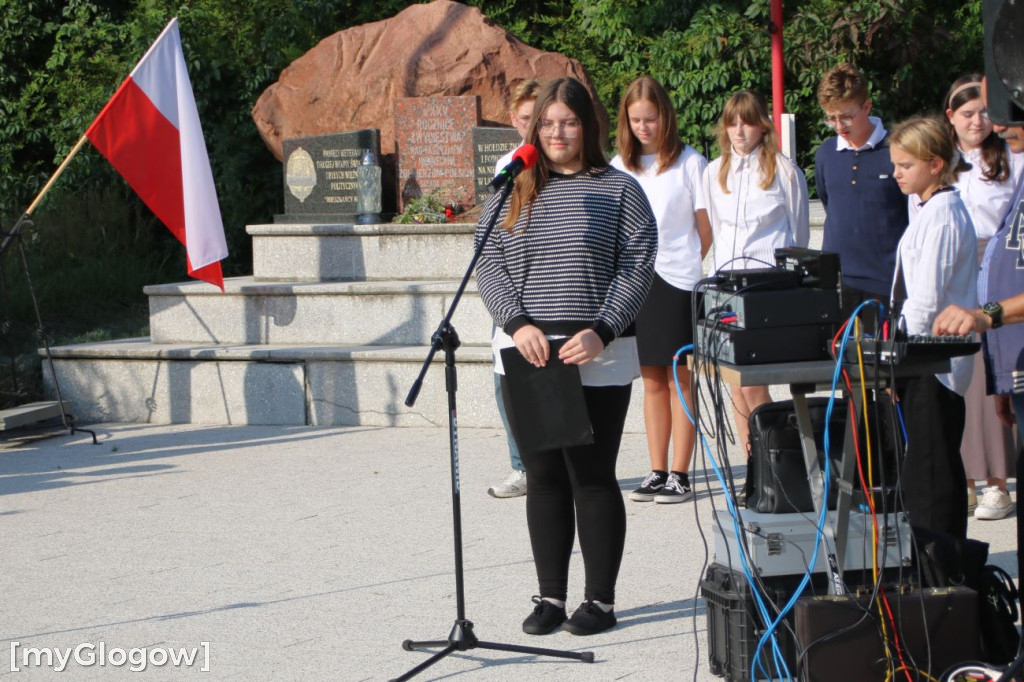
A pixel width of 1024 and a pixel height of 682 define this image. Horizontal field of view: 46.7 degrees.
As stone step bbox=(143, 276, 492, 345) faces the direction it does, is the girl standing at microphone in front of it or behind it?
in front

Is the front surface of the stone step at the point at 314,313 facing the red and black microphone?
yes

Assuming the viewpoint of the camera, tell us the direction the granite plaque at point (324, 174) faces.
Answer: facing the viewer

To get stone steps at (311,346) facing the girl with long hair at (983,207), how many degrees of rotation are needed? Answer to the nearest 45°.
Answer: approximately 45° to its left

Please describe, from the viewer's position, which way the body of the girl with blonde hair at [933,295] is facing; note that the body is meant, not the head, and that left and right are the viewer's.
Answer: facing to the left of the viewer

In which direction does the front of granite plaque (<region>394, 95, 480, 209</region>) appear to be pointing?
toward the camera

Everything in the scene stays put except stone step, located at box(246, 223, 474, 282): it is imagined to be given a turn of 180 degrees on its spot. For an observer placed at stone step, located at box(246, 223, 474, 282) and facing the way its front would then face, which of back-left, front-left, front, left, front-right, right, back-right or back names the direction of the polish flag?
back-left

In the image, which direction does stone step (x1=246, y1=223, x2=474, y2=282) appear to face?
toward the camera

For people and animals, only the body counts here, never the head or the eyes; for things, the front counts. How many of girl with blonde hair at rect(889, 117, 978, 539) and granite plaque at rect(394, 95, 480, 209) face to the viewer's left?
1

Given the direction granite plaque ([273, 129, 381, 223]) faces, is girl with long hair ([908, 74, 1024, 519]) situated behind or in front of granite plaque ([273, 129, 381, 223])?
in front

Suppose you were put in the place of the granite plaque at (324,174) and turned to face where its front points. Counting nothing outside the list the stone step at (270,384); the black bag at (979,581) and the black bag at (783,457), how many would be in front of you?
3

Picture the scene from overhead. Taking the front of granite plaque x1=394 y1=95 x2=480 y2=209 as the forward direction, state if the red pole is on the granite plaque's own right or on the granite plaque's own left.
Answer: on the granite plaque's own left

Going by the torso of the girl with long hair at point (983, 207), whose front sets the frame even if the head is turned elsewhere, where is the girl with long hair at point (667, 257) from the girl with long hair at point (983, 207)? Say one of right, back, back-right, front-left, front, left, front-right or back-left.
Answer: front-right
